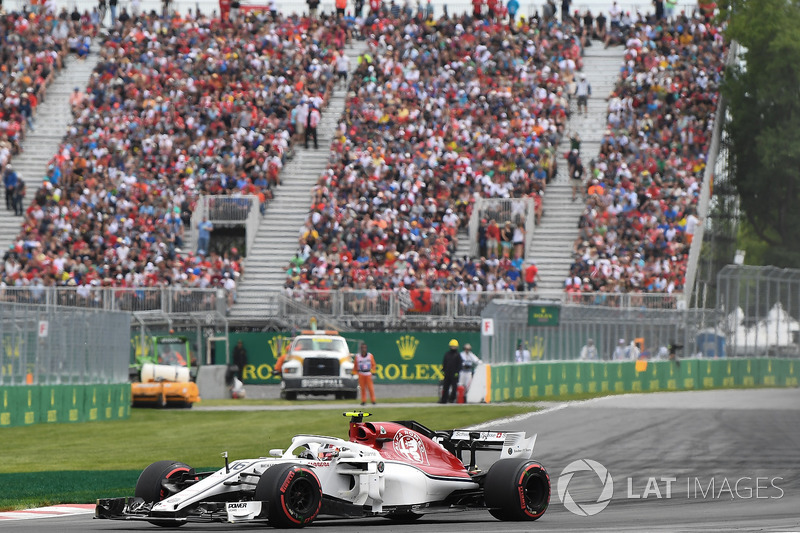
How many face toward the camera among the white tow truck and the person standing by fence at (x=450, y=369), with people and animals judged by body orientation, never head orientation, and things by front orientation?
2

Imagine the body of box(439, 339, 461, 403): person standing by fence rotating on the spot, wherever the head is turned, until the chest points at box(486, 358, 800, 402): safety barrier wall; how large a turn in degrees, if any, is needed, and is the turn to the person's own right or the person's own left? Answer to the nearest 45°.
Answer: approximately 135° to the person's own left

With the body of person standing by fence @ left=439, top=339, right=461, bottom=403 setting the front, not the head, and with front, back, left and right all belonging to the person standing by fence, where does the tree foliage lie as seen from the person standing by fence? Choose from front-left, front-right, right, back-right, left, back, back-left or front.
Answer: back-left

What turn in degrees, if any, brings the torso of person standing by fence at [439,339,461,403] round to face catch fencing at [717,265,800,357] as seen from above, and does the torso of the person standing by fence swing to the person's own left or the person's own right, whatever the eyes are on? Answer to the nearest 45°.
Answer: approximately 135° to the person's own left

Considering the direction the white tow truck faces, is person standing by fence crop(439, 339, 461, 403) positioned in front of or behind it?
in front

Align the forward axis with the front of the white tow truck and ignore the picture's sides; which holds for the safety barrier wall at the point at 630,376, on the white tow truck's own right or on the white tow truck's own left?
on the white tow truck's own left

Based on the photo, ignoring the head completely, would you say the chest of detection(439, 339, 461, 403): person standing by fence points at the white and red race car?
yes

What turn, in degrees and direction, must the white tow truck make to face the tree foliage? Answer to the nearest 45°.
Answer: approximately 135° to its left

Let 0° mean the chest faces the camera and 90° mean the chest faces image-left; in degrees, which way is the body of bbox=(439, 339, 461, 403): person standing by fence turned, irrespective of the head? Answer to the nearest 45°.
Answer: approximately 0°

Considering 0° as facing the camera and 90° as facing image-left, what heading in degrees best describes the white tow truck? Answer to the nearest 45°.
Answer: approximately 0°

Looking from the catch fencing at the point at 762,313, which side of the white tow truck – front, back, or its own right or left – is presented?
left

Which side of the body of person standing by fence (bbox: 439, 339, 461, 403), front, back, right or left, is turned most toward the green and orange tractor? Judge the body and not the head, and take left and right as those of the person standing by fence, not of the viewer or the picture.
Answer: right
